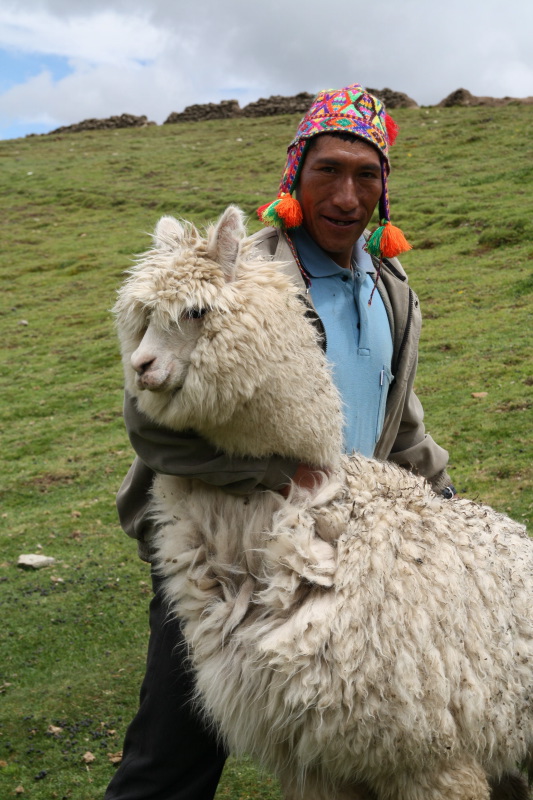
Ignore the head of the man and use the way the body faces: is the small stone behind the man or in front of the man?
behind

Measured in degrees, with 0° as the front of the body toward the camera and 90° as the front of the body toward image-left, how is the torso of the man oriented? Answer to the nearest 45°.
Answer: approximately 315°
